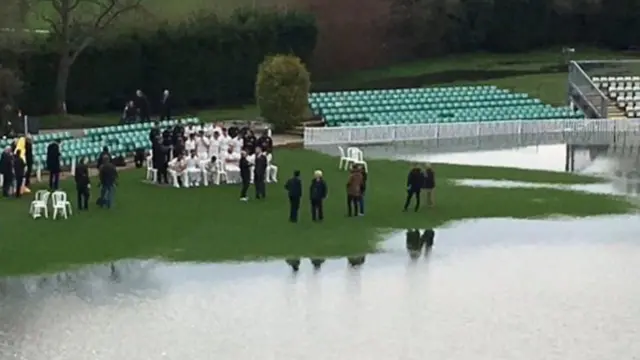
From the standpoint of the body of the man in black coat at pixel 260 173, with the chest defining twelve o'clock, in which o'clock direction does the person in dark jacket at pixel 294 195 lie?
The person in dark jacket is roughly at 10 o'clock from the man in black coat.

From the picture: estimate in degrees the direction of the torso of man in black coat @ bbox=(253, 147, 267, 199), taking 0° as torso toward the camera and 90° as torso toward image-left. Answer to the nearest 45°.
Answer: approximately 45°

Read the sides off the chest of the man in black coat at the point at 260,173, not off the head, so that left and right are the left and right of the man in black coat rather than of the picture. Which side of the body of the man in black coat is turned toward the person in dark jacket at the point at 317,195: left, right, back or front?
left

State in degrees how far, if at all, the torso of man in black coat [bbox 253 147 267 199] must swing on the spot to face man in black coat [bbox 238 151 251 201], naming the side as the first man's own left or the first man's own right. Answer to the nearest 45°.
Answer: approximately 45° to the first man's own right

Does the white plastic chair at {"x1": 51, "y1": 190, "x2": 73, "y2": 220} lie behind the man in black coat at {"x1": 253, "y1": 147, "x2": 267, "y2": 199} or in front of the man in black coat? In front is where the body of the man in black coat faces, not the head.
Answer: in front

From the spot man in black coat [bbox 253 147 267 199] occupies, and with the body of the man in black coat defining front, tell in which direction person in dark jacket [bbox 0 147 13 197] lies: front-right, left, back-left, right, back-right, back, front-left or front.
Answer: front-right
